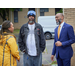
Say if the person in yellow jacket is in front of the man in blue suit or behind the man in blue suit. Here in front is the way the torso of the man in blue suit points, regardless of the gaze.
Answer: in front

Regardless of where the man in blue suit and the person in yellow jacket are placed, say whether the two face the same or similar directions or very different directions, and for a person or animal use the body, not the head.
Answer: very different directions
